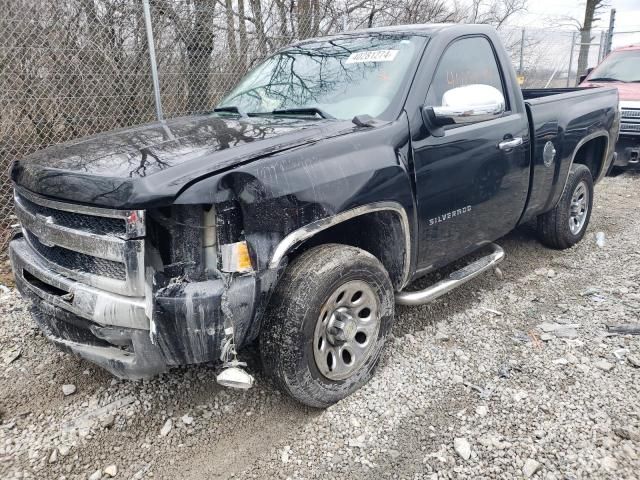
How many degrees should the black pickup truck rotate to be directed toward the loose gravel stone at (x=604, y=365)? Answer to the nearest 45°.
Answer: approximately 135° to its left

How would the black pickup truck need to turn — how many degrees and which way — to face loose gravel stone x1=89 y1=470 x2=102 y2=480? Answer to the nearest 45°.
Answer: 0° — it already faces it

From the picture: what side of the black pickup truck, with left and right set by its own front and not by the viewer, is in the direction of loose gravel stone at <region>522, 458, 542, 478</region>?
left

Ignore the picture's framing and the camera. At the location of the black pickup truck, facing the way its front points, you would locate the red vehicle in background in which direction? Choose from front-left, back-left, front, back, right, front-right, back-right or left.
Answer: back

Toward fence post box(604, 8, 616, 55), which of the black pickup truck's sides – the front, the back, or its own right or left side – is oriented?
back

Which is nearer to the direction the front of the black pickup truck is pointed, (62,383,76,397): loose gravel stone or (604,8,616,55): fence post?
the loose gravel stone

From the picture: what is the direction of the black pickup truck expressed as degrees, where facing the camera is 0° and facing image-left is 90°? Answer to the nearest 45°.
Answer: approximately 45°

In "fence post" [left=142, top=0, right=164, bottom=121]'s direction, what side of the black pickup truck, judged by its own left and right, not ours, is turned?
right
